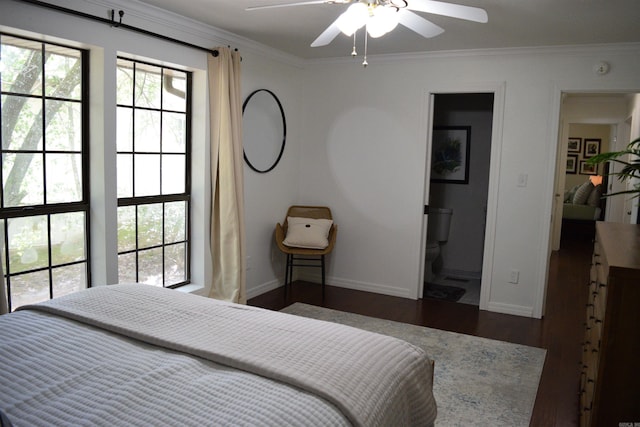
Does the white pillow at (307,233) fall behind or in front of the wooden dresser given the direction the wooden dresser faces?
in front

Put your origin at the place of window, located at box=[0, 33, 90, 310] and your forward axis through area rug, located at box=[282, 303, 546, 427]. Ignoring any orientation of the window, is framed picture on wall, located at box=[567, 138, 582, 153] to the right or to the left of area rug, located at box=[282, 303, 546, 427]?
left

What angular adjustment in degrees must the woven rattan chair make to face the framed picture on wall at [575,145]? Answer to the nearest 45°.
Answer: approximately 135° to its left

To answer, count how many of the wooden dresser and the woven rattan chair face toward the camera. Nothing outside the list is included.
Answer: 1

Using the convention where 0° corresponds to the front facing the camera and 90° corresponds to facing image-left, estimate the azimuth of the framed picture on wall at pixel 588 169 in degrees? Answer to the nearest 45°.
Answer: approximately 0°

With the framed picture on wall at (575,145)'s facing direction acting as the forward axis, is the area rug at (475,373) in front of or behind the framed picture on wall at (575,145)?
in front

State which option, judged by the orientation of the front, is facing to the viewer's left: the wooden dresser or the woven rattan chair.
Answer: the wooden dresser

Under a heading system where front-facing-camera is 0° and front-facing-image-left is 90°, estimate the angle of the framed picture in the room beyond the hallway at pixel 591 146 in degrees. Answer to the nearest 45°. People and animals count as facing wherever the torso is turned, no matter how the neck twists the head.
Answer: approximately 0°

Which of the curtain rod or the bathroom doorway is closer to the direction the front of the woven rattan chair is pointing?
the curtain rod

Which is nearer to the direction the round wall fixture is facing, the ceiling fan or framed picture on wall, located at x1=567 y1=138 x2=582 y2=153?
the ceiling fan

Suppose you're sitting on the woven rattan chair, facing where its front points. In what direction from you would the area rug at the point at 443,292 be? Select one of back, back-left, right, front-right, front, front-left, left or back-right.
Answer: left

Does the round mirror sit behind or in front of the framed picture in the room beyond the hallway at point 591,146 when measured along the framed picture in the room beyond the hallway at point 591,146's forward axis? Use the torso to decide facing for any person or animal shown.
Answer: in front
